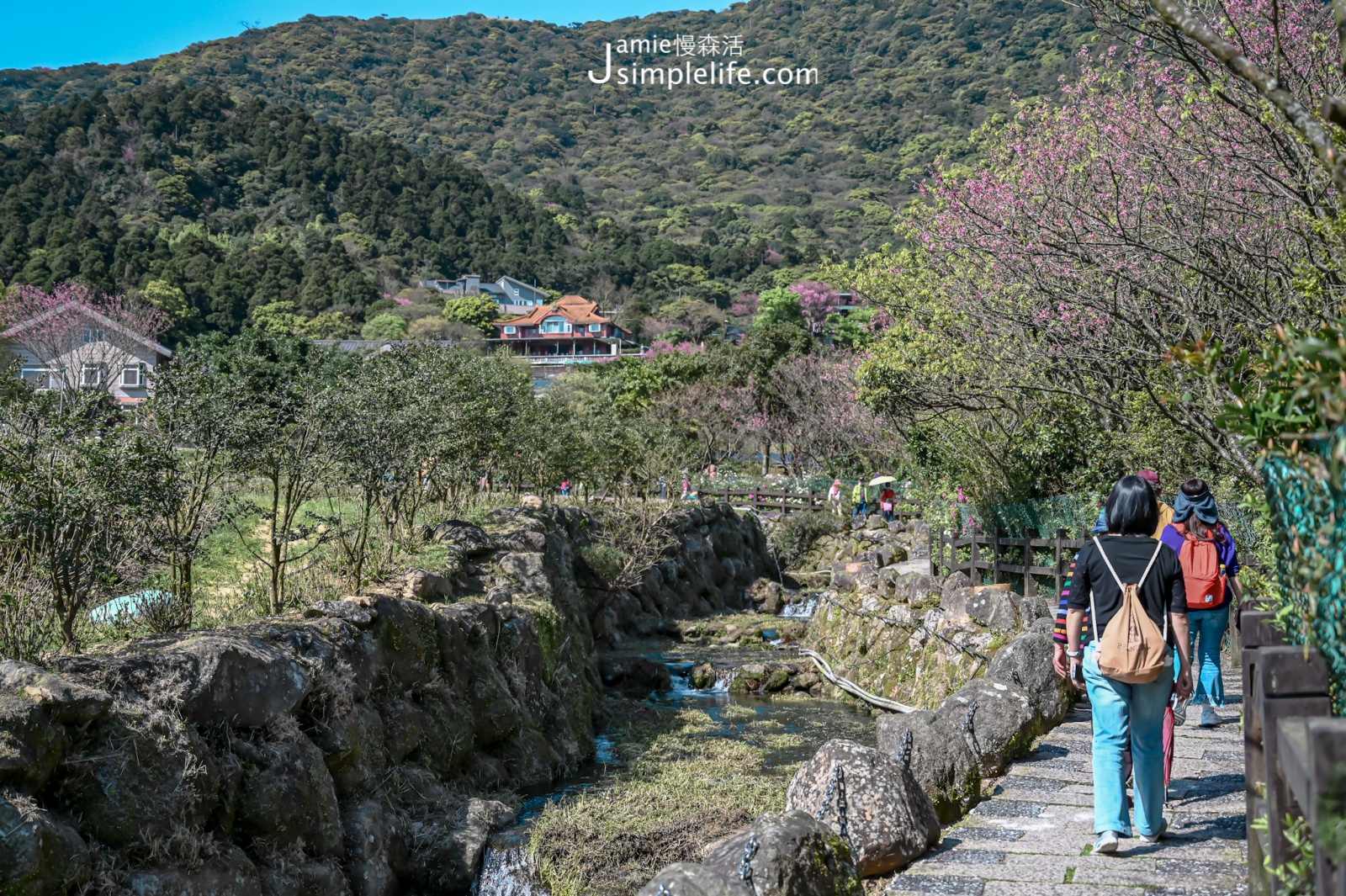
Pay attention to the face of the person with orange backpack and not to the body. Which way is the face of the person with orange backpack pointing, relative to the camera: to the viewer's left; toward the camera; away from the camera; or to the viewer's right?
away from the camera

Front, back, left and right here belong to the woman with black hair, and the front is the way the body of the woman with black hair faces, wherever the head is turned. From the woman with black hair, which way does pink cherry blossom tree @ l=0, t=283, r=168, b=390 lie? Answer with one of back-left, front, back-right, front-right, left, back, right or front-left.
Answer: front-left

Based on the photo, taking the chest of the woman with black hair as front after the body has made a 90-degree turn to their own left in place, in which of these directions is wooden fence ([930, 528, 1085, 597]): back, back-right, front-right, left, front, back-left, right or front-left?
right

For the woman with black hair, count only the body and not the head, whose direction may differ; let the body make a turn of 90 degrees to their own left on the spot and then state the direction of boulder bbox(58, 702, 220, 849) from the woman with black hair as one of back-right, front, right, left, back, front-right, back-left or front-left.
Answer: front

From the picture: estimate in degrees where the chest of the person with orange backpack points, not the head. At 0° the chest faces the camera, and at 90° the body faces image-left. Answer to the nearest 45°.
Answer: approximately 180°

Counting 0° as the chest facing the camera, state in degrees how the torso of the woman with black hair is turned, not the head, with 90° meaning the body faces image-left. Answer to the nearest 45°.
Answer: approximately 180°

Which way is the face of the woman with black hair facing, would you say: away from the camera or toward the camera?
away from the camera

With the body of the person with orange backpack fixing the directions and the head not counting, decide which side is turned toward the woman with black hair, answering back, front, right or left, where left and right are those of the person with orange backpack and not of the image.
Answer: back

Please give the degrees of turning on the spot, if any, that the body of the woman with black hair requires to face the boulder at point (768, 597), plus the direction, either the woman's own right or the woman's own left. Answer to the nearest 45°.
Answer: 0° — they already face it

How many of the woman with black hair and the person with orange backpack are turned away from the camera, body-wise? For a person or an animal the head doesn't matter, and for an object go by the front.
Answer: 2

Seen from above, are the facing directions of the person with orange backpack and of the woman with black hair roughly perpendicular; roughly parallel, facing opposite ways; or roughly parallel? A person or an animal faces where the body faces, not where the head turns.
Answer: roughly parallel
